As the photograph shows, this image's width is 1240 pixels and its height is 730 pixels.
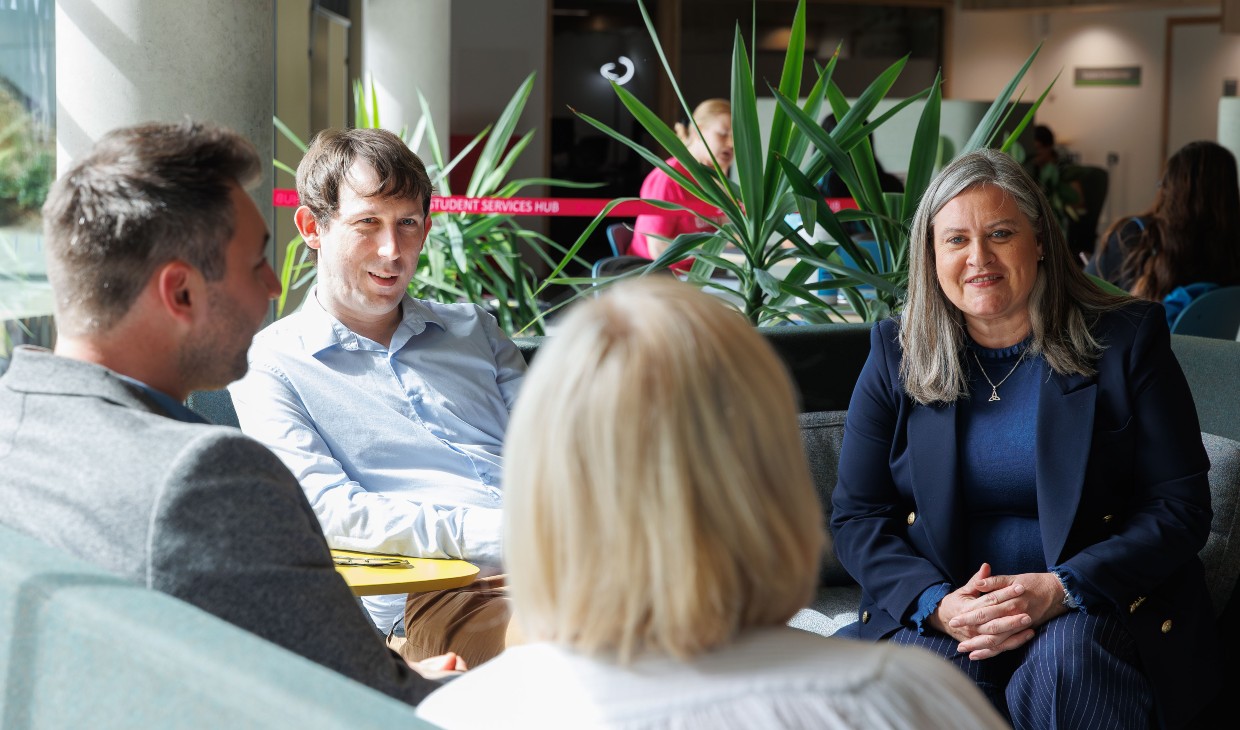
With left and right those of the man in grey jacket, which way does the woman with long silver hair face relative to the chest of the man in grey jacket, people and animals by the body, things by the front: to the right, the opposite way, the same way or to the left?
the opposite way

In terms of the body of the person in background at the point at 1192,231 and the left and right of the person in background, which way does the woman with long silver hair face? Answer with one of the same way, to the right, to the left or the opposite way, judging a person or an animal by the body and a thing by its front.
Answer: the opposite way

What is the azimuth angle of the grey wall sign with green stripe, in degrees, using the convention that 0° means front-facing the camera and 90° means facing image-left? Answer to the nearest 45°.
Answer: approximately 0°

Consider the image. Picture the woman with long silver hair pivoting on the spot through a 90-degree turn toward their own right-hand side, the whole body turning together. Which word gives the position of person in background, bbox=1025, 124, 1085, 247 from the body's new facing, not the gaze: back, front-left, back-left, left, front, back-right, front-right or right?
right

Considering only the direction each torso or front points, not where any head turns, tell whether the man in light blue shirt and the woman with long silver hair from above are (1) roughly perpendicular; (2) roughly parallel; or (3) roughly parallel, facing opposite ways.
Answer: roughly perpendicular

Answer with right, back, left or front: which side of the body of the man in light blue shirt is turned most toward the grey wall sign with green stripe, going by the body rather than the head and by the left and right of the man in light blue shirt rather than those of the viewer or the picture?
left

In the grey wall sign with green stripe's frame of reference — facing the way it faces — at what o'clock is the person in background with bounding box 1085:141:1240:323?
The person in background is roughly at 12 o'clock from the grey wall sign with green stripe.

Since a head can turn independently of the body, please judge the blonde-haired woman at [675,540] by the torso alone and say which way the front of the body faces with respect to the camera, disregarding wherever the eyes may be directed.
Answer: away from the camera

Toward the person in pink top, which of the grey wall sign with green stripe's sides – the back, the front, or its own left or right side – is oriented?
front

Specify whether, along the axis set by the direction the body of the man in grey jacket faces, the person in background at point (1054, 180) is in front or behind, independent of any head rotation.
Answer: in front

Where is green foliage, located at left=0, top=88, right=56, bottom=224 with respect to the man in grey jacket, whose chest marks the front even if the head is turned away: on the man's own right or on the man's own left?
on the man's own left

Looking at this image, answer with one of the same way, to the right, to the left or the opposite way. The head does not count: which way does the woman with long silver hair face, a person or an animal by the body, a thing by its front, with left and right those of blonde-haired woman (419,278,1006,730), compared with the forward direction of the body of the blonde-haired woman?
the opposite way

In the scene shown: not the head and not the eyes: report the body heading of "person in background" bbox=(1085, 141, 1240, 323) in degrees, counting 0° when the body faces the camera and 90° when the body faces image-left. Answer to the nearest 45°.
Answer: approximately 180°
